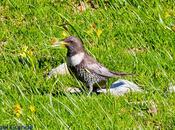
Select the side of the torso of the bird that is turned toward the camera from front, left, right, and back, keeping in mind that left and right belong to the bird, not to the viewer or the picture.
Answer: left
